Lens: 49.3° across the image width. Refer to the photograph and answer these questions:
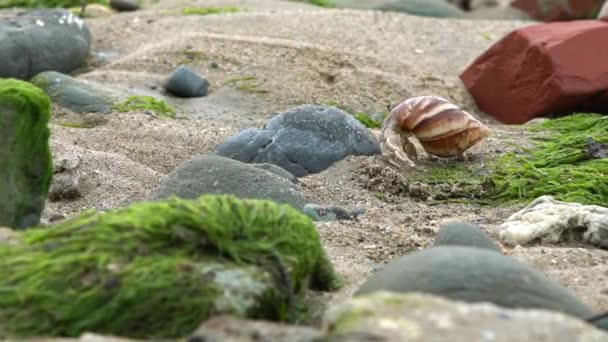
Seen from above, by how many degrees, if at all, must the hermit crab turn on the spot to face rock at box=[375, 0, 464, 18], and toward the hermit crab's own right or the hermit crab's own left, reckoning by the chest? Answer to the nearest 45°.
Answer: approximately 90° to the hermit crab's own right

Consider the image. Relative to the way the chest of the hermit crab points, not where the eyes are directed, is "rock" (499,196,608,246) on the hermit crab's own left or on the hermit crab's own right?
on the hermit crab's own left

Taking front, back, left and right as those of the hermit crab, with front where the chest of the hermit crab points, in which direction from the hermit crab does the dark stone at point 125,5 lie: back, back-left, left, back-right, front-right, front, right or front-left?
front-right

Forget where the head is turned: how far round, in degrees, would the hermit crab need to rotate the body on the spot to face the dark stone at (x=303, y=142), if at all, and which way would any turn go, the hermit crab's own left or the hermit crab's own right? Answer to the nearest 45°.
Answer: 0° — it already faces it

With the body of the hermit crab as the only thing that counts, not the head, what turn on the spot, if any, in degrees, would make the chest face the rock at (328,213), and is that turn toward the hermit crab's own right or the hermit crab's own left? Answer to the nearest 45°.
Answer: approximately 90° to the hermit crab's own left

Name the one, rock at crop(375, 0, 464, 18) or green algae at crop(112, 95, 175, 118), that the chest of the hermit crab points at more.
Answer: the green algae

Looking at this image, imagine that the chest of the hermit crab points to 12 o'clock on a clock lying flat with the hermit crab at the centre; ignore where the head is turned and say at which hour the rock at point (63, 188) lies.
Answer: The rock is roughly at 11 o'clock from the hermit crab.

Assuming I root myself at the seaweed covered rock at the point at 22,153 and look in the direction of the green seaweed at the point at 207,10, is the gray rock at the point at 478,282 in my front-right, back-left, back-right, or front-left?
back-right

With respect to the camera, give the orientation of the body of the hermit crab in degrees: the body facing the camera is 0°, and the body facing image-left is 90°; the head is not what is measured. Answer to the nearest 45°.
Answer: approximately 90°

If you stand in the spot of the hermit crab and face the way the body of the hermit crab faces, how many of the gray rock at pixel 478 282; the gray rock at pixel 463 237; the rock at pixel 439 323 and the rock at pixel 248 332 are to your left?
4

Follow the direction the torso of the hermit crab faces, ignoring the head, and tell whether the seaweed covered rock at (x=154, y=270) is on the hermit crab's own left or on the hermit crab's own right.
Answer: on the hermit crab's own left

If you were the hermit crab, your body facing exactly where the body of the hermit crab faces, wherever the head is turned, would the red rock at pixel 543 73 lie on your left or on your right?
on your right

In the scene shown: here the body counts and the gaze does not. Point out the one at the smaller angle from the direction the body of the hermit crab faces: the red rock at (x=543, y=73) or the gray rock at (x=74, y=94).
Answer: the gray rock

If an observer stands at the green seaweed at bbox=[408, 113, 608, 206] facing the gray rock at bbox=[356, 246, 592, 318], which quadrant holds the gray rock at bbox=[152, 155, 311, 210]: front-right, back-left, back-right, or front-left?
front-right

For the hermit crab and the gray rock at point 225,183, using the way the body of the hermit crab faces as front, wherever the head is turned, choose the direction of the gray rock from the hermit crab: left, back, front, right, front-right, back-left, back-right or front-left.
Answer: front-left

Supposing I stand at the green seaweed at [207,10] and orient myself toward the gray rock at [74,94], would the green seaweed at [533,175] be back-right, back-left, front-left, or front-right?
front-left
